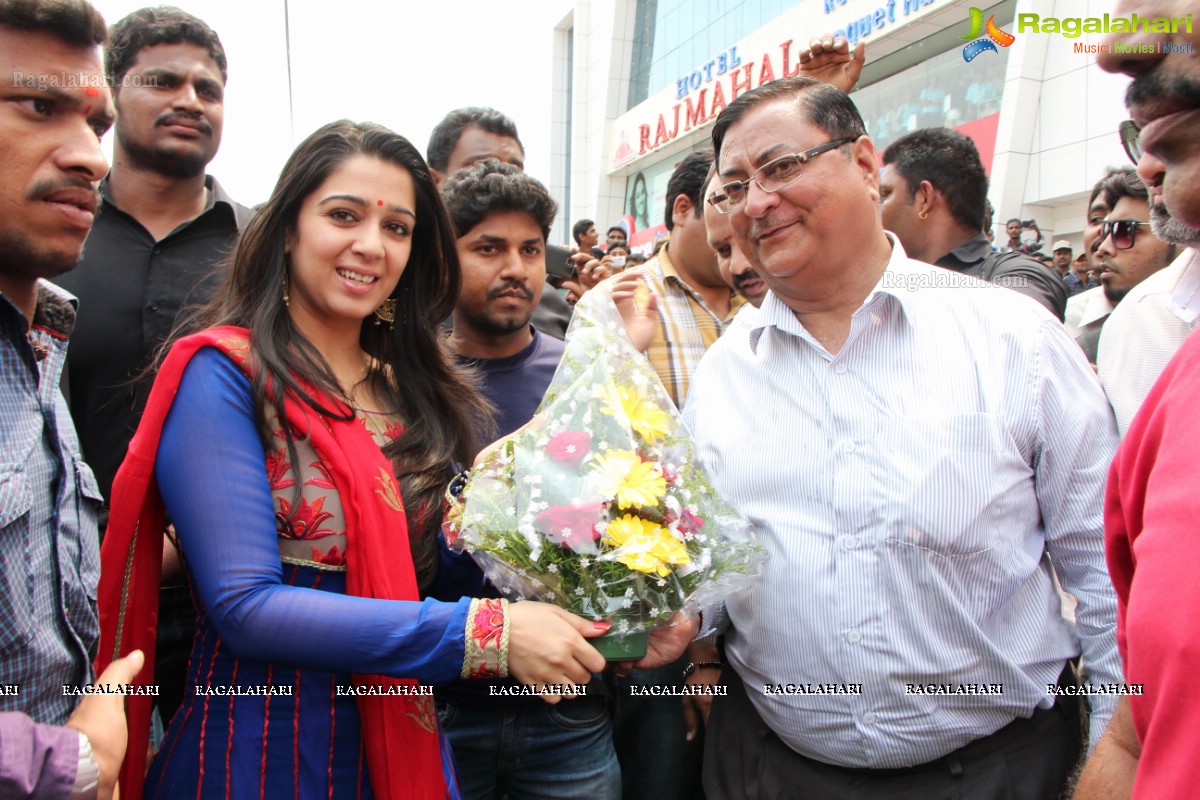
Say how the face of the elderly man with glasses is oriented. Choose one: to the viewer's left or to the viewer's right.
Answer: to the viewer's left

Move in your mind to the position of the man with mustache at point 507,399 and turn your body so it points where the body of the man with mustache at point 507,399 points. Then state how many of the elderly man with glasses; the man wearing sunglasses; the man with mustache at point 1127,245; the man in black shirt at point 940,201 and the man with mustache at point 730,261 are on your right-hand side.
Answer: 0

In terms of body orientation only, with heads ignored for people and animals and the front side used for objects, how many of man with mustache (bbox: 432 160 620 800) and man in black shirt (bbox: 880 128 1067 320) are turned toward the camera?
1

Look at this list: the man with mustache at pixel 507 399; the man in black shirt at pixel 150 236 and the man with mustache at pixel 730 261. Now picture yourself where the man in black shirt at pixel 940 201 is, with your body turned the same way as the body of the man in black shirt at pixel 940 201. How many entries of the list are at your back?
0

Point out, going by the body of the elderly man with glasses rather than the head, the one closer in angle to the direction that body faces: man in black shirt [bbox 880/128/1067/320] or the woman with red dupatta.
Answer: the woman with red dupatta

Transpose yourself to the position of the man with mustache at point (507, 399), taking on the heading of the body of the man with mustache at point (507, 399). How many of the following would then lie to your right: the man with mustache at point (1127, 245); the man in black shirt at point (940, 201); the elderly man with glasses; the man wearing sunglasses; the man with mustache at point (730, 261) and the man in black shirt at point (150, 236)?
1

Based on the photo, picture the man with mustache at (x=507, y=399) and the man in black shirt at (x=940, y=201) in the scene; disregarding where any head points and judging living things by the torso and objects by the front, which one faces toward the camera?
the man with mustache

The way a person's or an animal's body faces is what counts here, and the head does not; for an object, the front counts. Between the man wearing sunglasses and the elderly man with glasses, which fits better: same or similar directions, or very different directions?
same or similar directions

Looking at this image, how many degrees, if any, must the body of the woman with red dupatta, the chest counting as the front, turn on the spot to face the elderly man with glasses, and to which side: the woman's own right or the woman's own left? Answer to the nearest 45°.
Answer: approximately 45° to the woman's own left

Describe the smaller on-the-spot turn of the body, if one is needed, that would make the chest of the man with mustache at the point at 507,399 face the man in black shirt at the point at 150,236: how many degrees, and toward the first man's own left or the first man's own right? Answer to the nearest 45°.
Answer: approximately 90° to the first man's own right

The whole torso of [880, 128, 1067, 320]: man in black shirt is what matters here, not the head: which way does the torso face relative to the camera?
to the viewer's left

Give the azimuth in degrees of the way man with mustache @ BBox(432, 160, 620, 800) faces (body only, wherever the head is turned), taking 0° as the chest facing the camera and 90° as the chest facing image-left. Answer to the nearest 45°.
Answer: approximately 0°

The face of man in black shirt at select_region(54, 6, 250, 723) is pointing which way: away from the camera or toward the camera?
toward the camera

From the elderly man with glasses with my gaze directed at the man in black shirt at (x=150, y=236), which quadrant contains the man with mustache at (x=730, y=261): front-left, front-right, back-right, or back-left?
front-right

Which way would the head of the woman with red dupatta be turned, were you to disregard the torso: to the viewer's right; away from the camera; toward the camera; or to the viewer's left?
toward the camera

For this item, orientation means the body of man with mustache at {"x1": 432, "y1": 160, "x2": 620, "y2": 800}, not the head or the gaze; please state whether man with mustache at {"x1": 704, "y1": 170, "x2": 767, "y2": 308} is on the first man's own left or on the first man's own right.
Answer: on the first man's own left

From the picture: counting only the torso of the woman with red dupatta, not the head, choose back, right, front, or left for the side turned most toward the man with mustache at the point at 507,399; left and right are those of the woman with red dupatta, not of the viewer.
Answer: left
